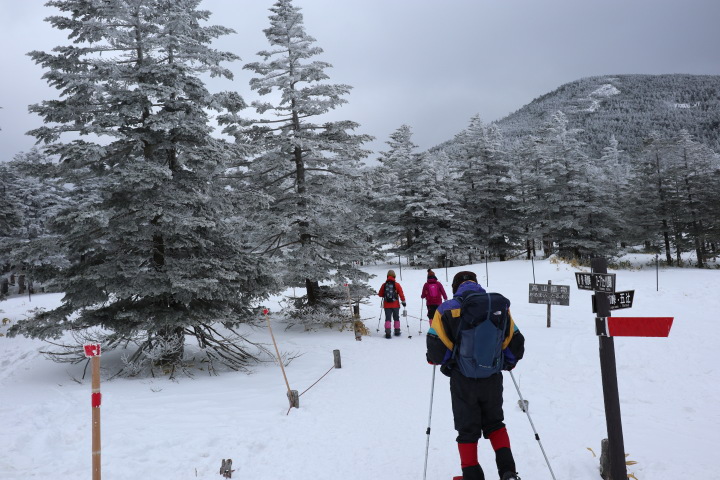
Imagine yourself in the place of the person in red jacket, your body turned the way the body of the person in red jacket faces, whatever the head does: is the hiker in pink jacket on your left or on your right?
on your right

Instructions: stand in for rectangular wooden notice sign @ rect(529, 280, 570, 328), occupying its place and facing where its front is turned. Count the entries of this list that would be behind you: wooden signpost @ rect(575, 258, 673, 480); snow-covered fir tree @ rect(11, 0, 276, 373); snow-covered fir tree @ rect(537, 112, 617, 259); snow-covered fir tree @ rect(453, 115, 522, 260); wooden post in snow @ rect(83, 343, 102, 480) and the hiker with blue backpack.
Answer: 2

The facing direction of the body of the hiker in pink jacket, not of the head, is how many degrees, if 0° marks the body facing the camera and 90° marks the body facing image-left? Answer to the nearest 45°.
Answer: approximately 180°

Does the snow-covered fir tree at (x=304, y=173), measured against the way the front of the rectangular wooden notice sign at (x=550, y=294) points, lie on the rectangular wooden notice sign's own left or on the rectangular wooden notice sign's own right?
on the rectangular wooden notice sign's own right

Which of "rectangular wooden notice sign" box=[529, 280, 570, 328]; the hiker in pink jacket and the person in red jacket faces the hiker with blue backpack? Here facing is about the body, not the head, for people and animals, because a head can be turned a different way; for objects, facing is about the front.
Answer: the rectangular wooden notice sign

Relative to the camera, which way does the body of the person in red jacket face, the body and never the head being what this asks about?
away from the camera

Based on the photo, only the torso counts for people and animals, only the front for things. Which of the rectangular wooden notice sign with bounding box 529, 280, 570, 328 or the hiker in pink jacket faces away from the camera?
the hiker in pink jacket

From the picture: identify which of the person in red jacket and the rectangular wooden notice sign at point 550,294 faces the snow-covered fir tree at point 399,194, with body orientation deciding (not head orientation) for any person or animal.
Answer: the person in red jacket

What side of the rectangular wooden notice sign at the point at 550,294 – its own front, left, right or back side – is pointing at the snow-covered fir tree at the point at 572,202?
back

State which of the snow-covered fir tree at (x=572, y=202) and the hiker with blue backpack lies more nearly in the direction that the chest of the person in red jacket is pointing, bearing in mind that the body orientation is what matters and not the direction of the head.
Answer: the snow-covered fir tree
